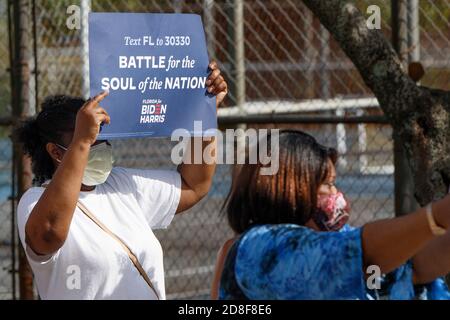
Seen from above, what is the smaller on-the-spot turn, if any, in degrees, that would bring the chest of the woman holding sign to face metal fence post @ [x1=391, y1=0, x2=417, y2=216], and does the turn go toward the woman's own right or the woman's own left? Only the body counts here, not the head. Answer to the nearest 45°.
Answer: approximately 90° to the woman's own left

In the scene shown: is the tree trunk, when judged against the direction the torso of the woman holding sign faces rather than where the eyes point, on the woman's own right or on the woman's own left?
on the woman's own left

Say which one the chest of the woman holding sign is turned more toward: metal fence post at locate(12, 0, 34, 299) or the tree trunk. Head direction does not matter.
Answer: the tree trunk

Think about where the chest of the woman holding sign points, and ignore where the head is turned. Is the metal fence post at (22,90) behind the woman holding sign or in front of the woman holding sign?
behind

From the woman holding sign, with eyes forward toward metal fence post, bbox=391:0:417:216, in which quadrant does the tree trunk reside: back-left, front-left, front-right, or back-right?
front-right

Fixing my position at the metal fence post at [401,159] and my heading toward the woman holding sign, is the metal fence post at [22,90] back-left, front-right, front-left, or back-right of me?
front-right

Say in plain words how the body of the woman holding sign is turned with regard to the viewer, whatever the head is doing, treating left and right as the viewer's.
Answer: facing the viewer and to the right of the viewer
